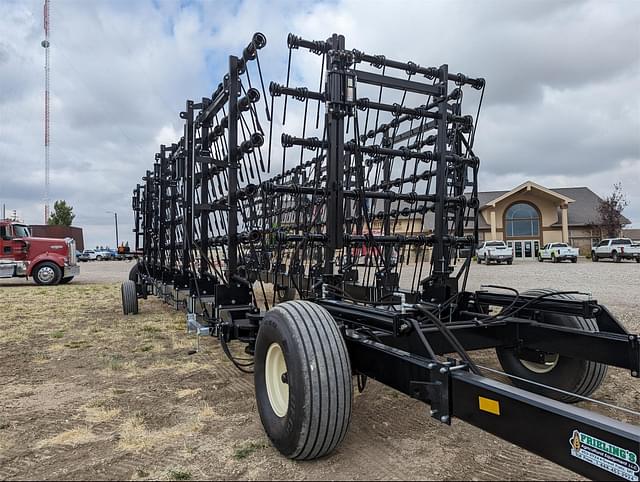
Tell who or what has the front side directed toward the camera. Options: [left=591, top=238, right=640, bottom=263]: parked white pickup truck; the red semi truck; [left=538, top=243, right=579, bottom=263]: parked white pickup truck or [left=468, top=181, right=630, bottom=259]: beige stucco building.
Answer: the beige stucco building

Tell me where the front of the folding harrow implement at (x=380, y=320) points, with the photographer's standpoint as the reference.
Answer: facing the viewer and to the right of the viewer

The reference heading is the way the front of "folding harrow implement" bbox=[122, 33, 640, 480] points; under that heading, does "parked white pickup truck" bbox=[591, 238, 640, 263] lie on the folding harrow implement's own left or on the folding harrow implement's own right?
on the folding harrow implement's own left

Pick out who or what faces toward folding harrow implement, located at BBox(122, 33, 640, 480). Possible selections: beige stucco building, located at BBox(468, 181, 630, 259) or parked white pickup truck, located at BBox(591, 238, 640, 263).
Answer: the beige stucco building

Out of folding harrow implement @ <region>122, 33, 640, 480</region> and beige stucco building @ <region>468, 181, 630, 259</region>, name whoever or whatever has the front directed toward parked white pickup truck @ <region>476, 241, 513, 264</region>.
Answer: the beige stucco building

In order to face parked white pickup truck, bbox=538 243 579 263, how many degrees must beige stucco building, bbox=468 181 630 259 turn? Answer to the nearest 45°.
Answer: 0° — it already faces it

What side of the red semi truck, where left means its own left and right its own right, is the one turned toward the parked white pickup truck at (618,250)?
front

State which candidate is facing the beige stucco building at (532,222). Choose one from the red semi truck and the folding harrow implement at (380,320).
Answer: the red semi truck

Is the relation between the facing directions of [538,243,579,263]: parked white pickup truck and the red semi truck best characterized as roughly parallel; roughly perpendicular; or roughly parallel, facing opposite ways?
roughly perpendicular

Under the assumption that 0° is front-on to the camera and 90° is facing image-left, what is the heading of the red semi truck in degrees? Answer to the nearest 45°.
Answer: approximately 270°

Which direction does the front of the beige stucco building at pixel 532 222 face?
toward the camera
